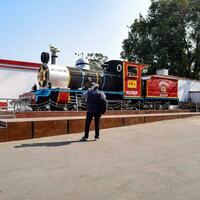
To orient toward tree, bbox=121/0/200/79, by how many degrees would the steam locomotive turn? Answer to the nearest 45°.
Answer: approximately 180°

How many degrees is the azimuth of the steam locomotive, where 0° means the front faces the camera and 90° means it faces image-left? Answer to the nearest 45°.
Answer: approximately 45°

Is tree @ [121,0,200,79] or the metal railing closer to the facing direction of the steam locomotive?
the metal railing
